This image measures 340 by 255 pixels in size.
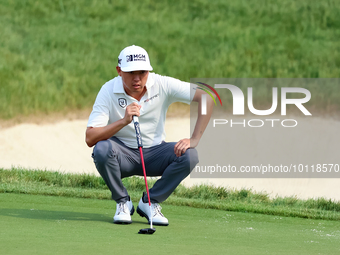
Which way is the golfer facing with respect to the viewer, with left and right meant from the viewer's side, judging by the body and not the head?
facing the viewer
